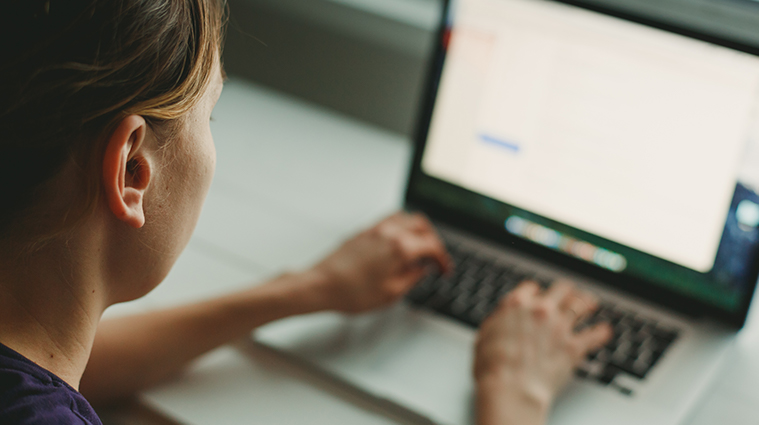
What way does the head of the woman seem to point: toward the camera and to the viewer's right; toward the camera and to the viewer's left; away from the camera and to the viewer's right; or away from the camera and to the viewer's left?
away from the camera and to the viewer's right

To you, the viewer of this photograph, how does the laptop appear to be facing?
facing the viewer and to the left of the viewer

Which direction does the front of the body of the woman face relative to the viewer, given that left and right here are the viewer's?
facing away from the viewer and to the right of the viewer

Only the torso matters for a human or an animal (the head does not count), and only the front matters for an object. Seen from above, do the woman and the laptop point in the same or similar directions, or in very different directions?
very different directions
